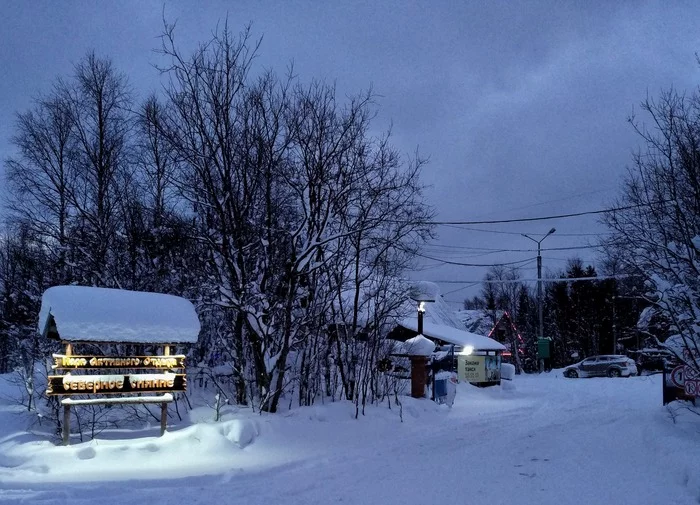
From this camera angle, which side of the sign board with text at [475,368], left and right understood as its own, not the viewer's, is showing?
front

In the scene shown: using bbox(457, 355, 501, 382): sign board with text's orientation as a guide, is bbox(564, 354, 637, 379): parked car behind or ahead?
behind

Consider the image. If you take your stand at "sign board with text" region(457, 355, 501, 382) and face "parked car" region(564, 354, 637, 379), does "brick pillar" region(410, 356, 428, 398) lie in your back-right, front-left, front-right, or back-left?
back-right

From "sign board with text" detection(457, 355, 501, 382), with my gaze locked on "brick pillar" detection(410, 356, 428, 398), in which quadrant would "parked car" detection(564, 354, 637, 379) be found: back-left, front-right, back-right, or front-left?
back-left

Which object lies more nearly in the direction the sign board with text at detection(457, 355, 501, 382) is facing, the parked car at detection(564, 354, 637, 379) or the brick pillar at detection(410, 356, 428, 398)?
the brick pillar

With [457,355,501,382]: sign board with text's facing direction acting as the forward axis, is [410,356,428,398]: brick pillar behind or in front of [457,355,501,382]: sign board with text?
in front
